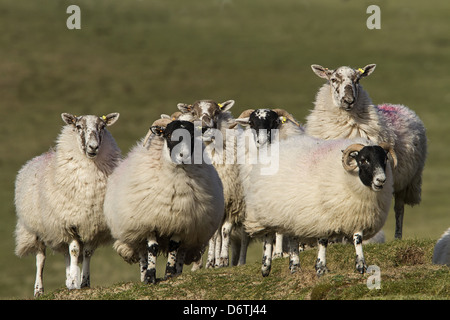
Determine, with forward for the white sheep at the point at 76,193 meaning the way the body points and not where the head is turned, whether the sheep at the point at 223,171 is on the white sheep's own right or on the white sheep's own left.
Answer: on the white sheep's own left

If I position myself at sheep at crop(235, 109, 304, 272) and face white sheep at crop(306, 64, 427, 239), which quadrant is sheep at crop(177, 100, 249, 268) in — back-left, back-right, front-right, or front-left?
back-left

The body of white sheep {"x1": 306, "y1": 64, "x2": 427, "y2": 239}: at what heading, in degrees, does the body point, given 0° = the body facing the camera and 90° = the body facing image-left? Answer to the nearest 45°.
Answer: approximately 45°

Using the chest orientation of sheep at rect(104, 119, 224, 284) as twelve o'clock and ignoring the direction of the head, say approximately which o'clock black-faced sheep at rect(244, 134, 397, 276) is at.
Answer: The black-faced sheep is roughly at 10 o'clock from the sheep.

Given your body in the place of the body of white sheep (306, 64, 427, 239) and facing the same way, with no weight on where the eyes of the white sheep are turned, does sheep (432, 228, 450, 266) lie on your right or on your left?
on your left

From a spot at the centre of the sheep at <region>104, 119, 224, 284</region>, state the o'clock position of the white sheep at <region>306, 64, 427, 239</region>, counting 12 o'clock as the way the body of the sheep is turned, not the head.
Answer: The white sheep is roughly at 8 o'clock from the sheep.

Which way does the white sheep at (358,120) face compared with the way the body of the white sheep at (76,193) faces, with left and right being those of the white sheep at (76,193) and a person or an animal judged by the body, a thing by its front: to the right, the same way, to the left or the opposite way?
to the right
